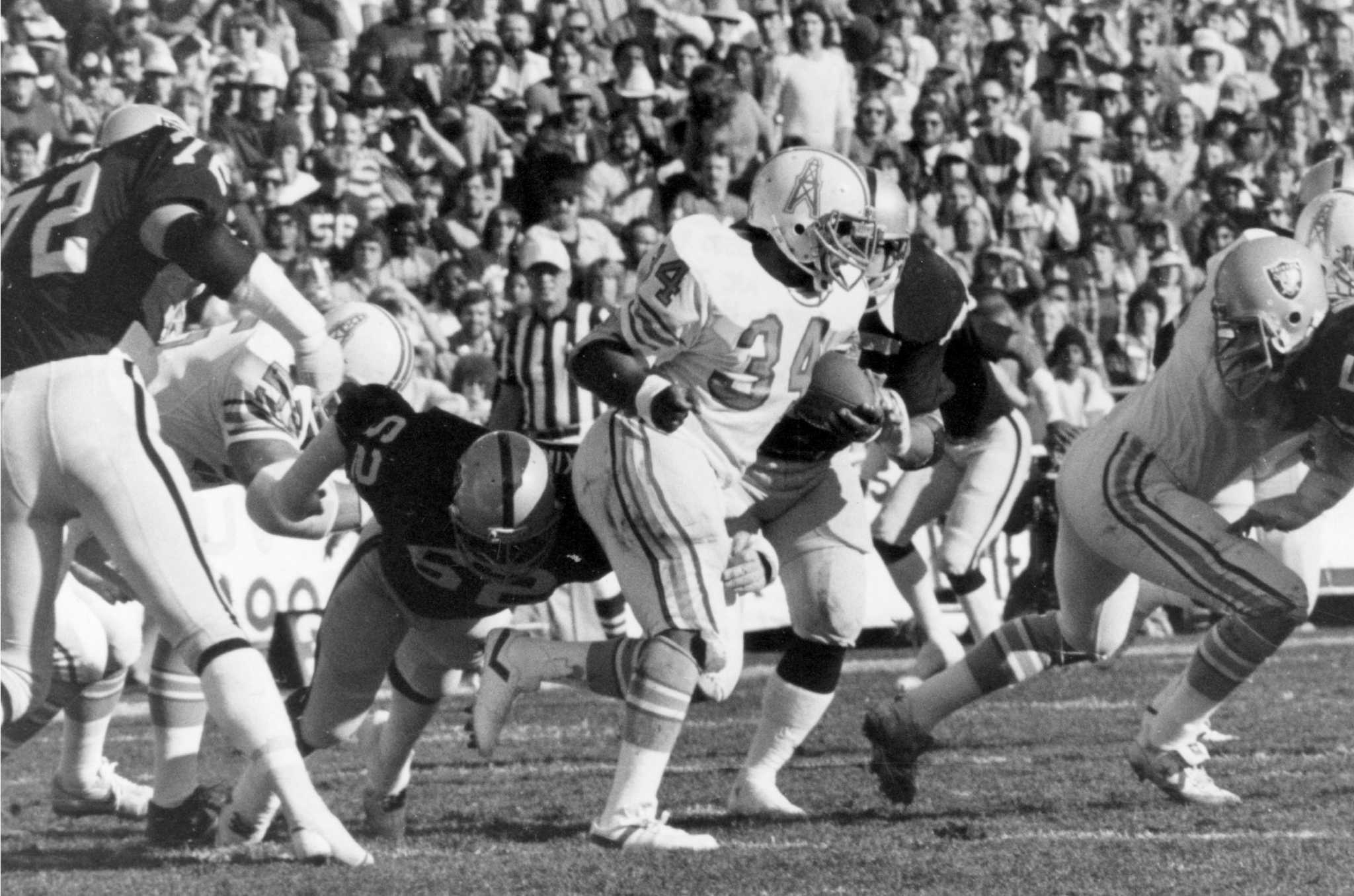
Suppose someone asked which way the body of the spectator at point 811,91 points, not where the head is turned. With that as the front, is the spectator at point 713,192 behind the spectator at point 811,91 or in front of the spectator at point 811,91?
in front

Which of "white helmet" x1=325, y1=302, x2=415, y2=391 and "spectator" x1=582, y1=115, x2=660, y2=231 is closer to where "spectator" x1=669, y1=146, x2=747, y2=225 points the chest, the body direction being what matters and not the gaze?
the white helmet

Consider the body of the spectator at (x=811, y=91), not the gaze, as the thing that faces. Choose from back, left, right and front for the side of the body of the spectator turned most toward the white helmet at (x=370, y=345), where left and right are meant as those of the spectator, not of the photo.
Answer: front

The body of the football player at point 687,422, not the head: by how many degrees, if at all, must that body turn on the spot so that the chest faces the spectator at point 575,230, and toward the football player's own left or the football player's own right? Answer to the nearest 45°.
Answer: approximately 135° to the football player's own left

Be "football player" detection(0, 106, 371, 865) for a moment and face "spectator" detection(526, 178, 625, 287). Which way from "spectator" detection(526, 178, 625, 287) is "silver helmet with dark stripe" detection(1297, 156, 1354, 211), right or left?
right

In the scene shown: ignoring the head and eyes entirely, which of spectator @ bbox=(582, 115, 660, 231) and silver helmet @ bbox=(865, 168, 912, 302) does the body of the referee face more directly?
the silver helmet

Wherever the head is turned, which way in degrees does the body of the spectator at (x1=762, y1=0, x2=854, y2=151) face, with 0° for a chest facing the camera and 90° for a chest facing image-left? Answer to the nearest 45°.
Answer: approximately 0°

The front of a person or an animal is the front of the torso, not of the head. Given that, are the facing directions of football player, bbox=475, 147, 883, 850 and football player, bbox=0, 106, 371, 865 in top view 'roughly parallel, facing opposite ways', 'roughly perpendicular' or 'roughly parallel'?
roughly perpendicular

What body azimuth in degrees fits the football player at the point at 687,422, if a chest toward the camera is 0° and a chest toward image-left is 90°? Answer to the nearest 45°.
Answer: approximately 315°

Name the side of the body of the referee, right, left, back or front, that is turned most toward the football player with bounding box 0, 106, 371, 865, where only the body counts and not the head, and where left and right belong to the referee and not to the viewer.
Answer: front

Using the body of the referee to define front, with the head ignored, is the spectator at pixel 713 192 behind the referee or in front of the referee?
behind

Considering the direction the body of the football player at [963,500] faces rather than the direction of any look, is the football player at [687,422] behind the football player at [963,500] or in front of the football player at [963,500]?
in front

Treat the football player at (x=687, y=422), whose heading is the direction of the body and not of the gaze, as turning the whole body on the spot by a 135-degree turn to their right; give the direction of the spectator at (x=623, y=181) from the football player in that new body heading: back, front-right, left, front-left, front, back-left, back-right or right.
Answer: right
